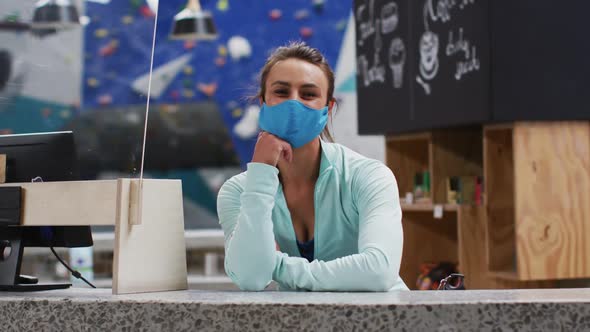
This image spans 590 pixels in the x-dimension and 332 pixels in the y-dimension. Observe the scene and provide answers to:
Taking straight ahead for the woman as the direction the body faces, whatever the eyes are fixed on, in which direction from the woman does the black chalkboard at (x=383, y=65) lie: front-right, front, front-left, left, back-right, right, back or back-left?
back

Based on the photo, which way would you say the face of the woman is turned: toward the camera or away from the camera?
toward the camera

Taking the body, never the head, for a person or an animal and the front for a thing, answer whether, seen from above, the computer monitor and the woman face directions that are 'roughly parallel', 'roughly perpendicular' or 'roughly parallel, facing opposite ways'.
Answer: roughly parallel, facing opposite ways

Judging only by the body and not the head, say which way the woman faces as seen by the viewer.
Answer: toward the camera

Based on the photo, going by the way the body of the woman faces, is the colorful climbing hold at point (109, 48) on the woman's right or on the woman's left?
on the woman's right

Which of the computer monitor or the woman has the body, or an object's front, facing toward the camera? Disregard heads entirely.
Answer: the woman

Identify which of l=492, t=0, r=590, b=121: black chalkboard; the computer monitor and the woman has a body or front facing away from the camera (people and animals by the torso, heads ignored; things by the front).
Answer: the computer monitor

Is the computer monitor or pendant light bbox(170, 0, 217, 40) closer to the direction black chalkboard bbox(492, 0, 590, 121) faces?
the computer monitor

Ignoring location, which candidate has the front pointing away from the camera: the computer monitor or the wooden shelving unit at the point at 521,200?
the computer monitor

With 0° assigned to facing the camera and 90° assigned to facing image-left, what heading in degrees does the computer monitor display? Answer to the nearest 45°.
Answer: approximately 180°

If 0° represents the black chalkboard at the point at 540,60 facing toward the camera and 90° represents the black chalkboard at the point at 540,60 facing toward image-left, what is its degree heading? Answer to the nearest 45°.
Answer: approximately 0°

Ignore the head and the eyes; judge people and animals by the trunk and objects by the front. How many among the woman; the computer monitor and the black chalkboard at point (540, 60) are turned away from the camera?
1

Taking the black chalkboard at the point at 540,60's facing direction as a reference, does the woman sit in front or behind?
in front

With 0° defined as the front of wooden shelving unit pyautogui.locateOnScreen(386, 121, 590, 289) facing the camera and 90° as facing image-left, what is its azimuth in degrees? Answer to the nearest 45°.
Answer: approximately 45°

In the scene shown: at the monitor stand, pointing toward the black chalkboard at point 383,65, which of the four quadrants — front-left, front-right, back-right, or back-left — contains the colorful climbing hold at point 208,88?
front-left

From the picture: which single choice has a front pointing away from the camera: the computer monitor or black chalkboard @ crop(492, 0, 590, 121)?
the computer monitor

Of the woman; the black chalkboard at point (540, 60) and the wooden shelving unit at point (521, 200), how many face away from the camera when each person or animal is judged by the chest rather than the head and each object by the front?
0
